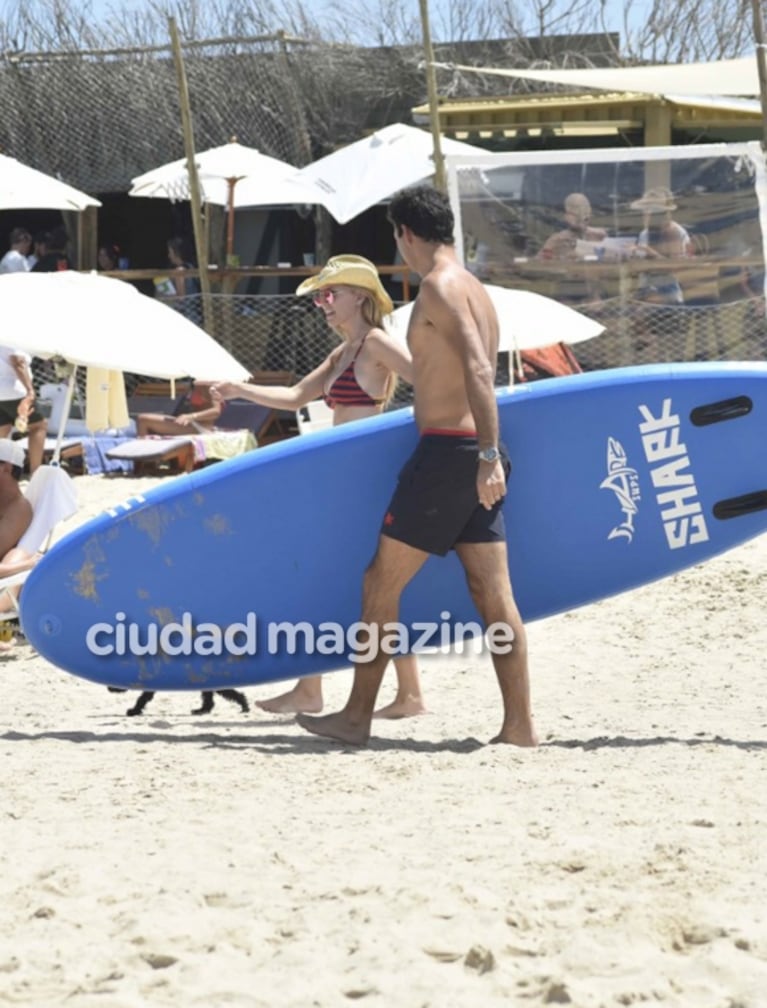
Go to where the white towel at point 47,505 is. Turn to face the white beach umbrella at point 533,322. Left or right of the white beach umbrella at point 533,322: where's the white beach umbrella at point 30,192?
left

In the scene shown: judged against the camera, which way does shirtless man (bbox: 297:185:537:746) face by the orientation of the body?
to the viewer's left

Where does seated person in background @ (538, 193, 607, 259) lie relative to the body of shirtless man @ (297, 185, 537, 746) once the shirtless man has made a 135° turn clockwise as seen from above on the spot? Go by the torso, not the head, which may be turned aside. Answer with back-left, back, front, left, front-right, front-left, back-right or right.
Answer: front-left

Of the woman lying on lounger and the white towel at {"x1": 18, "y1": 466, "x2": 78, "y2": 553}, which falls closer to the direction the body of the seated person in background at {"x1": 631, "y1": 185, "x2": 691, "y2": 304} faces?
the white towel

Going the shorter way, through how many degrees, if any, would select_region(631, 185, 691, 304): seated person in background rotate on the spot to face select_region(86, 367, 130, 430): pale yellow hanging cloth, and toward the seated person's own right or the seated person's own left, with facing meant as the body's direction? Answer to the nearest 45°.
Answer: approximately 45° to the seated person's own right

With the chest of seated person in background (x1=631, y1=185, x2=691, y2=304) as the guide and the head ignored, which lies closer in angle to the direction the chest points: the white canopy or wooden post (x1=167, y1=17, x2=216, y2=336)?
the wooden post
